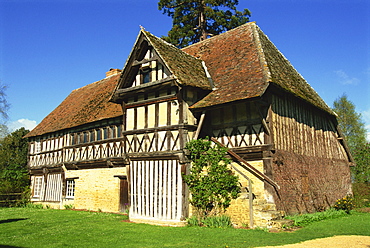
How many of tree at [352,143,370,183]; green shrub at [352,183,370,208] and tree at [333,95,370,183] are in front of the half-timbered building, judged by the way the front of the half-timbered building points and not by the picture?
0

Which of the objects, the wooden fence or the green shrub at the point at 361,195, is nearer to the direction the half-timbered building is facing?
the wooden fence

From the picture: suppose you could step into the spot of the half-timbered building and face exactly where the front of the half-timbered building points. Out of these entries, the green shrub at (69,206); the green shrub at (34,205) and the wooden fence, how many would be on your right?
3

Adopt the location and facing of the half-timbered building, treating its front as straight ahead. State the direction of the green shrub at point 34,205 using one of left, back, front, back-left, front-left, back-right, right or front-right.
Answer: right

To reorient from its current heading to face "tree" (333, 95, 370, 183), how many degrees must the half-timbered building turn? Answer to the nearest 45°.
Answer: approximately 180°

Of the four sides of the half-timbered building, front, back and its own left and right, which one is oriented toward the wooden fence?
right

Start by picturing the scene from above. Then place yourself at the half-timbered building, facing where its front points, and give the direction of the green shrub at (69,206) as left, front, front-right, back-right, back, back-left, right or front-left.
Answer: right

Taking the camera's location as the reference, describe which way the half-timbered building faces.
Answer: facing the viewer and to the left of the viewer

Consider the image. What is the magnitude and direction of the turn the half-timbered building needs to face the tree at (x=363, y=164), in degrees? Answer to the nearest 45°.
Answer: approximately 180°

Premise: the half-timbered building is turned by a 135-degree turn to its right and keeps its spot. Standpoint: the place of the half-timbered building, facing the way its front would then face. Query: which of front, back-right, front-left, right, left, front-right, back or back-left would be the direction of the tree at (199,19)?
front

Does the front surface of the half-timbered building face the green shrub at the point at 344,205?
no

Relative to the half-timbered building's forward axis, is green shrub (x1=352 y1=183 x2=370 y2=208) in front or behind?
behind

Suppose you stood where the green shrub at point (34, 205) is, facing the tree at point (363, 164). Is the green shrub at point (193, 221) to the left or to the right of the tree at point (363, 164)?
right
